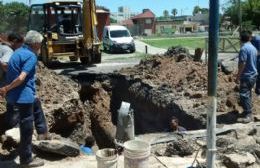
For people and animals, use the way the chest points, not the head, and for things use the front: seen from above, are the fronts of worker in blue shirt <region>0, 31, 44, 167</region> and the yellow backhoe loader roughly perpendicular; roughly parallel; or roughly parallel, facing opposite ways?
roughly perpendicular

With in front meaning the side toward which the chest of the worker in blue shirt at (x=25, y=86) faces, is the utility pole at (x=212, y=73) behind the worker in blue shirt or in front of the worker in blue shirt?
in front

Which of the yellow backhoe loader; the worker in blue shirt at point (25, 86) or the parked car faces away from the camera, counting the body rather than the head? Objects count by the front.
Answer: the yellow backhoe loader

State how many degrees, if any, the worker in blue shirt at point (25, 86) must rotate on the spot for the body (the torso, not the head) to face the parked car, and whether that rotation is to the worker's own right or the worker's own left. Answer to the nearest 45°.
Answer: approximately 90° to the worker's own left

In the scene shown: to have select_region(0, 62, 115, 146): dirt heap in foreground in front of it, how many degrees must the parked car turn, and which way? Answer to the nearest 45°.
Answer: approximately 45° to its right

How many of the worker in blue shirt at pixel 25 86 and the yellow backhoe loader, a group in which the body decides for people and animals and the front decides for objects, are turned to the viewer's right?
1

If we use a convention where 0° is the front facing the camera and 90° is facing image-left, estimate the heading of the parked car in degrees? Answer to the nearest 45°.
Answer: approximately 315°

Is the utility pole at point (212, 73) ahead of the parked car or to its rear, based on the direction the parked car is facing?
ahead

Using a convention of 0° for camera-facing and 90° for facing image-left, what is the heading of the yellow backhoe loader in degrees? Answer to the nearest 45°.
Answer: approximately 180°

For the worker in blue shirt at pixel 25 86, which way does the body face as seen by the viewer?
to the viewer's right
